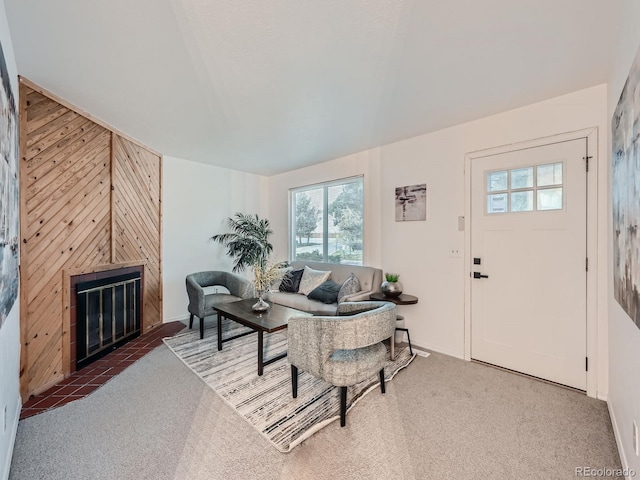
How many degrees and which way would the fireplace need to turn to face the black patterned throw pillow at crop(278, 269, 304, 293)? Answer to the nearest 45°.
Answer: approximately 45° to its left

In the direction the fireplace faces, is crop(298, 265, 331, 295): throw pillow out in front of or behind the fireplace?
in front

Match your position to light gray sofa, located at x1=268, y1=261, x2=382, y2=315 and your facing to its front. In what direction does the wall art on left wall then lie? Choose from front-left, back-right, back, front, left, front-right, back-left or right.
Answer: front

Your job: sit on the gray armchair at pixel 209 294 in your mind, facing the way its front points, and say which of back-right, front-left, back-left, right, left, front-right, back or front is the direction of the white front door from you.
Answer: front

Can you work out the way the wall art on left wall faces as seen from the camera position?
facing to the right of the viewer

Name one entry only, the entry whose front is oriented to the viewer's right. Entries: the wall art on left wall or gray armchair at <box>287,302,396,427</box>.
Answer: the wall art on left wall

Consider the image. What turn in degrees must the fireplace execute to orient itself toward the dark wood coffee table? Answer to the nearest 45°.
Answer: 0° — it already faces it

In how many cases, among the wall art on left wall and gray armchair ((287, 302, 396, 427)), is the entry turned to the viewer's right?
1

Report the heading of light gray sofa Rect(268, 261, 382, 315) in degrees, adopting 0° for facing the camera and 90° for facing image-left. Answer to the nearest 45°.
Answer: approximately 45°

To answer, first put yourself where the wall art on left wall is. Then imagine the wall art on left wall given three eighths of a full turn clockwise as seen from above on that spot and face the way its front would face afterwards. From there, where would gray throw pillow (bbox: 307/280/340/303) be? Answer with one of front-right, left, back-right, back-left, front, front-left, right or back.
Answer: back-left

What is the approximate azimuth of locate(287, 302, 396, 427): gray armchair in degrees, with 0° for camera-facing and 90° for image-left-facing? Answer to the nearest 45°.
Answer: approximately 135°

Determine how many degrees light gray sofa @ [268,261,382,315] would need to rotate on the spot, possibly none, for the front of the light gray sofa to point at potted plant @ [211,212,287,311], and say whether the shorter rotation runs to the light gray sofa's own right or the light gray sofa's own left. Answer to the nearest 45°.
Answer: approximately 90° to the light gray sofa's own right

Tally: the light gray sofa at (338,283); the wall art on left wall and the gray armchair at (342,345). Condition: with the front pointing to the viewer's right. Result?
1
